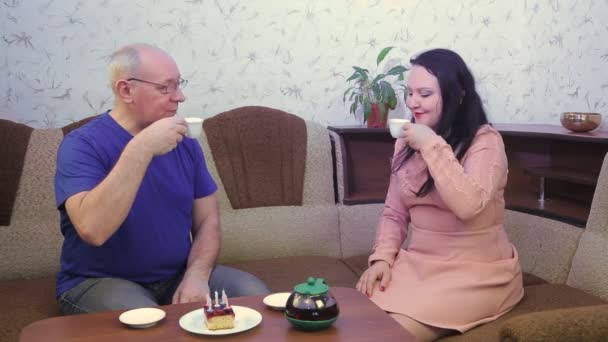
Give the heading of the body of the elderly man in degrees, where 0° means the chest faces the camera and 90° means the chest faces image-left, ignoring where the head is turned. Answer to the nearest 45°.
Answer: approximately 315°

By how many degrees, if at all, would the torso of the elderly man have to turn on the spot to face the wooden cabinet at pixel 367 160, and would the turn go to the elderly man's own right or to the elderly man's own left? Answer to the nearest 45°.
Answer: approximately 90° to the elderly man's own left

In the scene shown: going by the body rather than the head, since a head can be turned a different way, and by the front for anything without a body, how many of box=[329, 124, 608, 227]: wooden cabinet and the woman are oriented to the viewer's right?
0

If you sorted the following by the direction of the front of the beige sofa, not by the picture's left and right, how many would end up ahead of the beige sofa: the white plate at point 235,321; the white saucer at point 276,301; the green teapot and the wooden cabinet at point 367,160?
3

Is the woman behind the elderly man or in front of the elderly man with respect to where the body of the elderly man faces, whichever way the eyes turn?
in front

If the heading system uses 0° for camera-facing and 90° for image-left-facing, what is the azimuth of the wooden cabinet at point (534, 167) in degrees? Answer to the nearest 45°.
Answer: approximately 45°

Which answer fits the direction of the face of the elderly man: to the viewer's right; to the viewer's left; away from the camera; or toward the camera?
to the viewer's right

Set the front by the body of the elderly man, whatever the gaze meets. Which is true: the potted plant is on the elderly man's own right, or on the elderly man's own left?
on the elderly man's own left

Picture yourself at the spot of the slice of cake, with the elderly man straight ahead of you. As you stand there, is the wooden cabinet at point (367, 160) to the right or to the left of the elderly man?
right

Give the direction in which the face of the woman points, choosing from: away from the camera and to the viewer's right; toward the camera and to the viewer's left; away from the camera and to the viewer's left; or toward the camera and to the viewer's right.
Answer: toward the camera and to the viewer's left

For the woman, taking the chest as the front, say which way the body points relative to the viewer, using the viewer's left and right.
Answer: facing the viewer and to the left of the viewer

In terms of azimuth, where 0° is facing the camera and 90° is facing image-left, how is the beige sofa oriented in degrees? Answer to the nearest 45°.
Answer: approximately 0°
